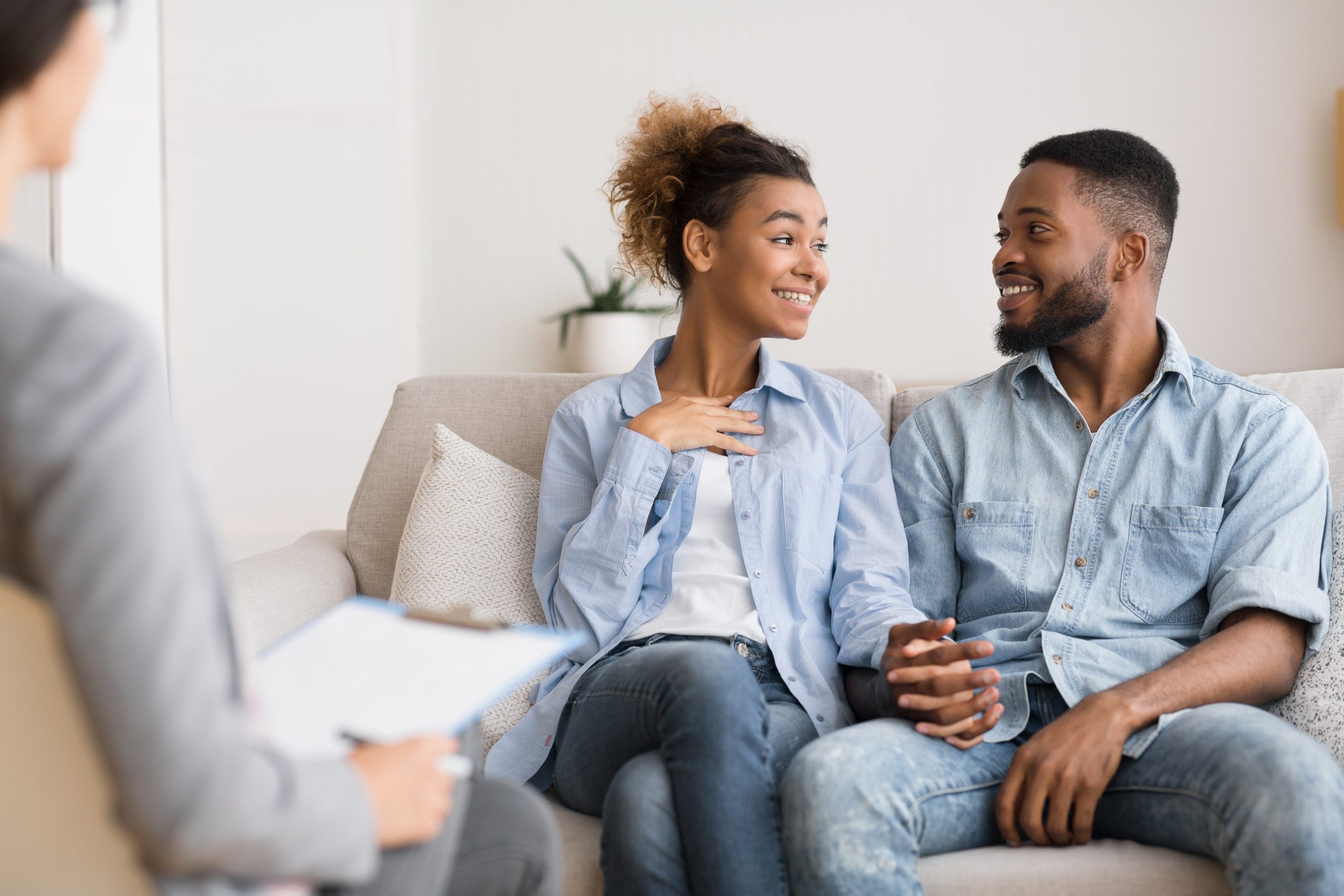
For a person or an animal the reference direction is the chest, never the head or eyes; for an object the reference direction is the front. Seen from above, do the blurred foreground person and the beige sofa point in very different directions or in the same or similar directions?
very different directions

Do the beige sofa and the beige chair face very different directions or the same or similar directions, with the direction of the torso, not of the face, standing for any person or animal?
very different directions

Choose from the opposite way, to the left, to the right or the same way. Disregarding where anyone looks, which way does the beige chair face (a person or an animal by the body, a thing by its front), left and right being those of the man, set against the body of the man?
the opposite way

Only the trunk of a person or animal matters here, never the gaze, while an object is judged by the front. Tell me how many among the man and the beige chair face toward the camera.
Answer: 1

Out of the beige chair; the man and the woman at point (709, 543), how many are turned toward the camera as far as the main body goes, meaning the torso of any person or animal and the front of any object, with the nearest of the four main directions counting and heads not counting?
2

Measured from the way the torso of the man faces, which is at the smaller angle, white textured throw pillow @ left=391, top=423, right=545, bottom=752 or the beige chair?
the beige chair

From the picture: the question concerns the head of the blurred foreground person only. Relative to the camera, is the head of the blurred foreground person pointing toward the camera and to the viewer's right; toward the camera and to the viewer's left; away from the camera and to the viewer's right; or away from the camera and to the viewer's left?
away from the camera and to the viewer's right

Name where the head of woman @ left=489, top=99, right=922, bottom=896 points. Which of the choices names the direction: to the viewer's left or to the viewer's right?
to the viewer's right

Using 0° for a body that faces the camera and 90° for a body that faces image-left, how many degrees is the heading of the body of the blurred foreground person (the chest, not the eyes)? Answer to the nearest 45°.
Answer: approximately 225°
